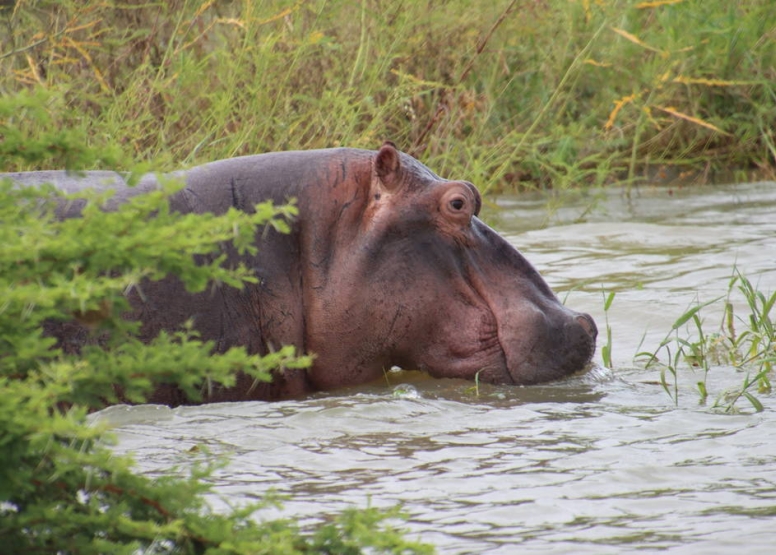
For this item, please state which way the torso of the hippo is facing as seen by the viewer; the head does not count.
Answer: to the viewer's right

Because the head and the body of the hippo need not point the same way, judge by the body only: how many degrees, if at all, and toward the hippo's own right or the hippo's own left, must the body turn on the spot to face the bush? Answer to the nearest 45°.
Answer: approximately 90° to the hippo's own right
